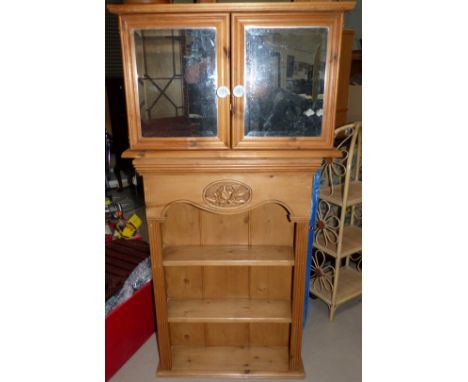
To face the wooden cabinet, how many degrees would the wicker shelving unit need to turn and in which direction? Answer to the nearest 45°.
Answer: approximately 90° to its right
